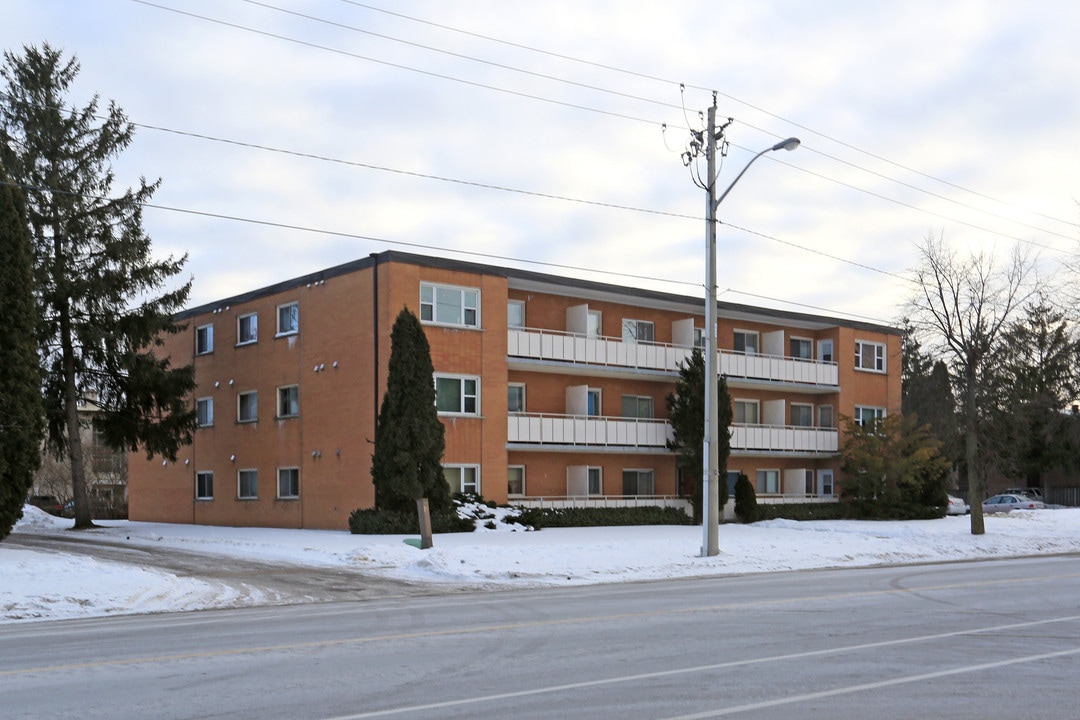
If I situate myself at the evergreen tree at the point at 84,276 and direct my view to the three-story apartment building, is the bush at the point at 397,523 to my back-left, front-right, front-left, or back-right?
front-right

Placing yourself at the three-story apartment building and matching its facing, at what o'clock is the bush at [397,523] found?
The bush is roughly at 2 o'clock from the three-story apartment building.

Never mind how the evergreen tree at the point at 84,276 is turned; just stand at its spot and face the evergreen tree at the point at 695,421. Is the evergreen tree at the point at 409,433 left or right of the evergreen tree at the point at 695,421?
right

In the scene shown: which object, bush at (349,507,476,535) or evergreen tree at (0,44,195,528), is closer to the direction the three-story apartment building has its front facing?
the bush

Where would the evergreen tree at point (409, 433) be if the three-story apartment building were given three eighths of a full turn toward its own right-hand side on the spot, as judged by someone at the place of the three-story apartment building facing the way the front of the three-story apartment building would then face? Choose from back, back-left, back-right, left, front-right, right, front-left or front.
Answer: left

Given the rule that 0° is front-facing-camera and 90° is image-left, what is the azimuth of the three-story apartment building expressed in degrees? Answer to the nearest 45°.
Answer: approximately 315°

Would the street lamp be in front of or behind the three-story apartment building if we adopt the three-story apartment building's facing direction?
in front

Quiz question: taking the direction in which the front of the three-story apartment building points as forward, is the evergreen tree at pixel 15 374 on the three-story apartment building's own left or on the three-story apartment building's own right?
on the three-story apartment building's own right
